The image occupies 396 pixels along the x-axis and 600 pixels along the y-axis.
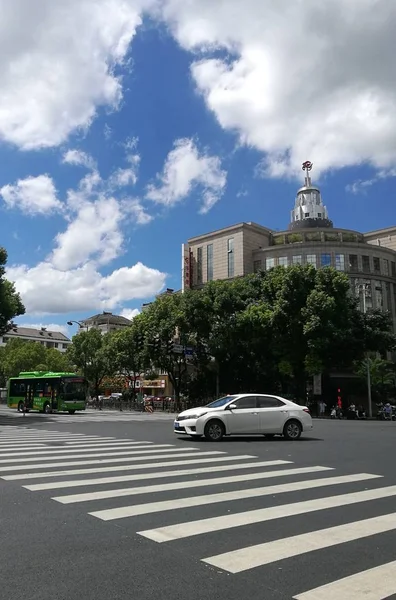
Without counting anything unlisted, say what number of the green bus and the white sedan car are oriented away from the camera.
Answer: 0

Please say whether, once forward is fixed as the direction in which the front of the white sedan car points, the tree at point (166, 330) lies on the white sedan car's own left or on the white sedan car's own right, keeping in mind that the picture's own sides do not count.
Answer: on the white sedan car's own right

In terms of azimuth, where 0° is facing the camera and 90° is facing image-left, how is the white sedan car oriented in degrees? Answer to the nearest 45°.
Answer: approximately 45°

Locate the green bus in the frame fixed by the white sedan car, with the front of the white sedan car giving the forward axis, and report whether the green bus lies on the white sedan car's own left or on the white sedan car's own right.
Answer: on the white sedan car's own right

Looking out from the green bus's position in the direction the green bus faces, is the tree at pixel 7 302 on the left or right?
on its right
